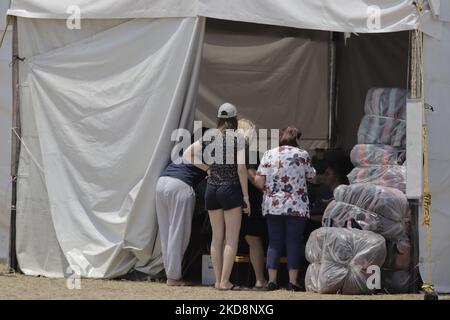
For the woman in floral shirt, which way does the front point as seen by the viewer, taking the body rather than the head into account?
away from the camera

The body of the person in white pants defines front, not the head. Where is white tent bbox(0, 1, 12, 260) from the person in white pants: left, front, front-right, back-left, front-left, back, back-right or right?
left

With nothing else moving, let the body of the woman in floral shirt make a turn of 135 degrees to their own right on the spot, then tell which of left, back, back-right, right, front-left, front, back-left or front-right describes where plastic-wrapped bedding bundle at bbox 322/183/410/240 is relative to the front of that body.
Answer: front-left

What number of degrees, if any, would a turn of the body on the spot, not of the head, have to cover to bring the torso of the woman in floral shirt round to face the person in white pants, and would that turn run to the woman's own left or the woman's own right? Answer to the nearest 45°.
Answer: approximately 90° to the woman's own left

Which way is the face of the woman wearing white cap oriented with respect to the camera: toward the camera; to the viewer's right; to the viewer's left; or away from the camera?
away from the camera

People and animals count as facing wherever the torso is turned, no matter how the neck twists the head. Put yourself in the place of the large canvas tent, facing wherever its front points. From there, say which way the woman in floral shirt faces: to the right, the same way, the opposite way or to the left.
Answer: the opposite way

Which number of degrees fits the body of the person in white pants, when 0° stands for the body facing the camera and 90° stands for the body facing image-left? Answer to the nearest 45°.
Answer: approximately 225°

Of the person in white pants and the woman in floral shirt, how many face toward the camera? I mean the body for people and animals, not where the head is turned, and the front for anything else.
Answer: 0

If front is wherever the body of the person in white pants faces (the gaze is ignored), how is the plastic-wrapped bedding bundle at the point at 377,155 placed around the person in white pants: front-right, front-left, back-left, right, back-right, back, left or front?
front-right

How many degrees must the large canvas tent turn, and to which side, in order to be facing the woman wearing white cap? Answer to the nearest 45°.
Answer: approximately 45° to its left

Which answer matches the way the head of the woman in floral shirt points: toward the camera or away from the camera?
away from the camera

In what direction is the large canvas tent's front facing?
toward the camera
